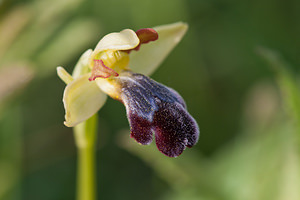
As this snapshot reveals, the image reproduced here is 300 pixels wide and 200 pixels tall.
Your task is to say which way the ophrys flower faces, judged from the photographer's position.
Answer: facing the viewer and to the right of the viewer
